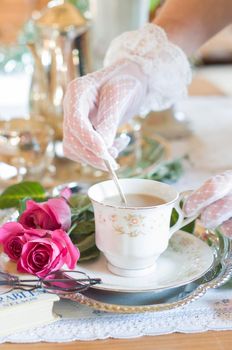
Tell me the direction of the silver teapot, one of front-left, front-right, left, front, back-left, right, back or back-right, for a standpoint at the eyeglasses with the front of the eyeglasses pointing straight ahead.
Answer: back

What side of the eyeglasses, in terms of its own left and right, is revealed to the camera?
front
